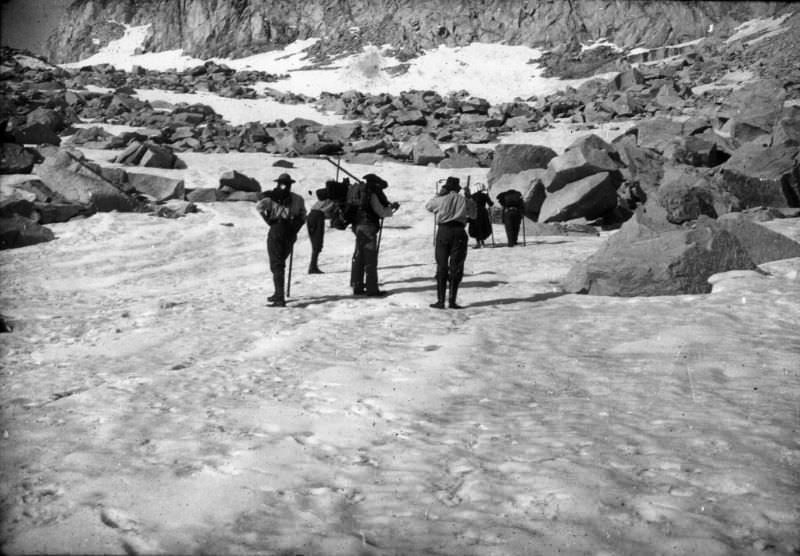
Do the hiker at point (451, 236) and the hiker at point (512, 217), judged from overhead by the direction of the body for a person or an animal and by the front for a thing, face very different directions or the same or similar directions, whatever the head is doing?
same or similar directions

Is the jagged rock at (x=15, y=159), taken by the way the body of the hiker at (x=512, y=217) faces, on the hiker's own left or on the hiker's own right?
on the hiker's own left

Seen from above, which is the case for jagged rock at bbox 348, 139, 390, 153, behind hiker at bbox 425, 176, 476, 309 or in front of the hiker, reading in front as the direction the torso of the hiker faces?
in front

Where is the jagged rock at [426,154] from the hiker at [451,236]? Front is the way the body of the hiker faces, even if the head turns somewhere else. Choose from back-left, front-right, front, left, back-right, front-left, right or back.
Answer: front

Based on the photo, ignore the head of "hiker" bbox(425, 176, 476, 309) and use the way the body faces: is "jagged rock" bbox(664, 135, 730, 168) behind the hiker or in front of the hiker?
in front

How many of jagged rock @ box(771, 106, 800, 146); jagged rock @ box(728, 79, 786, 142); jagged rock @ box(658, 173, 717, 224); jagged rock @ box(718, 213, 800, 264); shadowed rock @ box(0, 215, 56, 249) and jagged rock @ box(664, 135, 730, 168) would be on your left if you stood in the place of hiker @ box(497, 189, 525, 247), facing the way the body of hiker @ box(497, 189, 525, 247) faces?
1

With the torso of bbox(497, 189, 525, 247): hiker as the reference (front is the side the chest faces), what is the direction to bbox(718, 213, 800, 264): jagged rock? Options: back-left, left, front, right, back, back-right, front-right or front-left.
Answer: back-right

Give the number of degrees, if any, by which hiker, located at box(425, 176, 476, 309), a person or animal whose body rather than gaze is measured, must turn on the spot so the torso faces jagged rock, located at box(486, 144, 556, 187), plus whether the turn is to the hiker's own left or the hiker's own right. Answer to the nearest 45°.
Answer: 0° — they already face it

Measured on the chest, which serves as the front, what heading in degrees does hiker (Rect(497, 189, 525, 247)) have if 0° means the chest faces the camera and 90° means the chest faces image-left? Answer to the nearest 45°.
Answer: approximately 180°

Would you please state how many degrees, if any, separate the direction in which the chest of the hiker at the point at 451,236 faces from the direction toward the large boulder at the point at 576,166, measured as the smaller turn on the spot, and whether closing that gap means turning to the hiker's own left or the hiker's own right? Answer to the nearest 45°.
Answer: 0° — they already face it

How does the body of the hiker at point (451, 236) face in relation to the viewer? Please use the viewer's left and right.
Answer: facing away from the viewer

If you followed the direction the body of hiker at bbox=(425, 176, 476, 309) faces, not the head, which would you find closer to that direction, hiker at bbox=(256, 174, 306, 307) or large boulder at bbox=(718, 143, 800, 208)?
the large boulder

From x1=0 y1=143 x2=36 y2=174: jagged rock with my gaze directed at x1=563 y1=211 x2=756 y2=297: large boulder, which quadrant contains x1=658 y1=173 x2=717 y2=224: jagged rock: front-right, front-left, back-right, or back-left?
front-left
